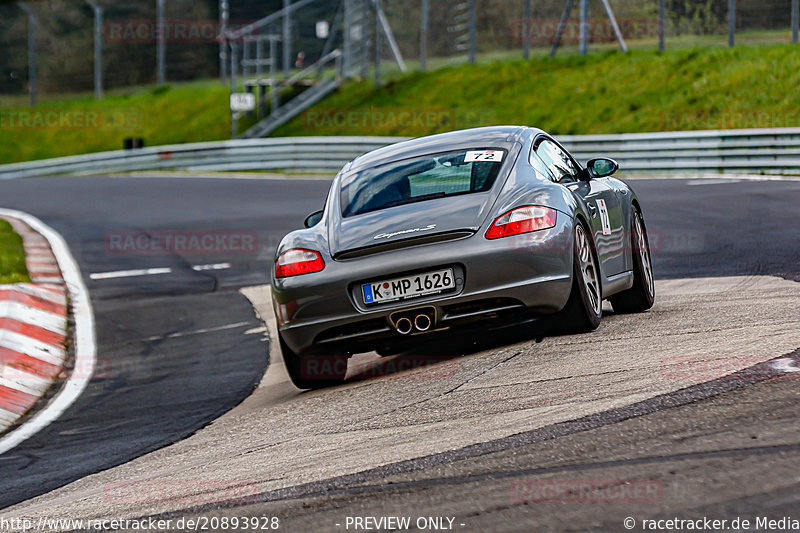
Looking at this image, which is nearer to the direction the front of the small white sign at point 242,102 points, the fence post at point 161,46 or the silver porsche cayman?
the silver porsche cayman

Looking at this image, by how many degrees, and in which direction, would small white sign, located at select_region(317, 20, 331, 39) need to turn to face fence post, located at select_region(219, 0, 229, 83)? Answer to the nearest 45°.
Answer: approximately 135° to its right

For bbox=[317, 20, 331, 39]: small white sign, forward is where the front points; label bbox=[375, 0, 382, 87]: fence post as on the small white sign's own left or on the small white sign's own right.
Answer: on the small white sign's own left

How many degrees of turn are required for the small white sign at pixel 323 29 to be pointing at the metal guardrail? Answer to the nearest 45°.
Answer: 0° — it already faces it

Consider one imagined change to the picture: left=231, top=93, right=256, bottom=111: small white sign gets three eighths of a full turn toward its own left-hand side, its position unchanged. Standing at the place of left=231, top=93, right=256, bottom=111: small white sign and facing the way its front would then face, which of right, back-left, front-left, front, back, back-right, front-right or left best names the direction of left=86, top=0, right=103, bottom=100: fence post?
left

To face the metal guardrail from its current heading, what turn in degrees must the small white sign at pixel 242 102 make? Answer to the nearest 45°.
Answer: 0° — it already faces it

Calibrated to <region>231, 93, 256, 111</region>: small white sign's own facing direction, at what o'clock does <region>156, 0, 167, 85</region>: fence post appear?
The fence post is roughly at 5 o'clock from the small white sign.

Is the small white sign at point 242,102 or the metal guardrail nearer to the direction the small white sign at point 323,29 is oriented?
the metal guardrail

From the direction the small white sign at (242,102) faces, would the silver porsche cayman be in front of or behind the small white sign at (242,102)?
in front

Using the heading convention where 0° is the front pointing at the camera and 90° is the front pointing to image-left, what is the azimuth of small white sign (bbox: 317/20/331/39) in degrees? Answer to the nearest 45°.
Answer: approximately 0°

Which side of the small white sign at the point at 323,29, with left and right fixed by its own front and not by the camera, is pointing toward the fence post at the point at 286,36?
right

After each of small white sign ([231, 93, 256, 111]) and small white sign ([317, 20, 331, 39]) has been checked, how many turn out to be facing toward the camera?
2

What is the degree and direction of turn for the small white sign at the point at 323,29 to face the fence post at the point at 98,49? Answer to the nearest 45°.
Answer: approximately 135° to its right
